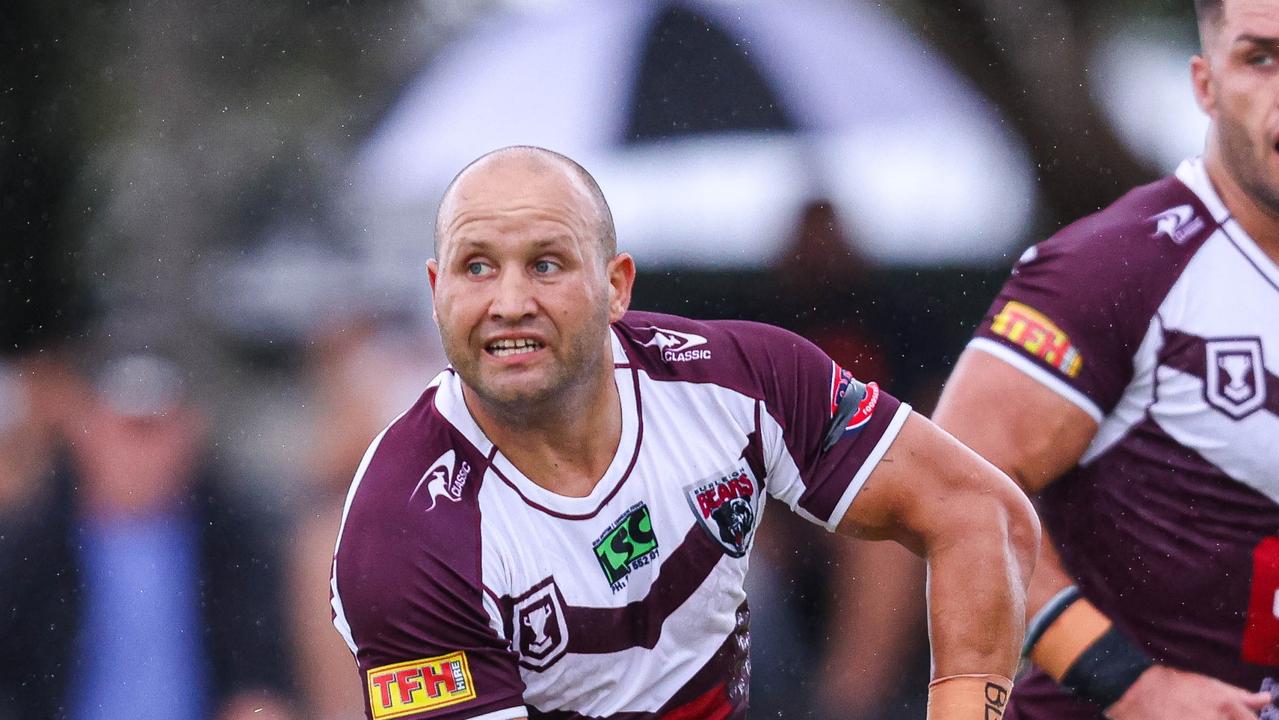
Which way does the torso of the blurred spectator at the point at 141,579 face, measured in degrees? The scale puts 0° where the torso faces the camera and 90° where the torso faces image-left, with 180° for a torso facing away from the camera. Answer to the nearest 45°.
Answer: approximately 0°

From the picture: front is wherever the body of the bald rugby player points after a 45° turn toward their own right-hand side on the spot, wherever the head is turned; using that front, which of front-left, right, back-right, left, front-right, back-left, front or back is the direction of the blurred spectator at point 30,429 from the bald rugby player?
right

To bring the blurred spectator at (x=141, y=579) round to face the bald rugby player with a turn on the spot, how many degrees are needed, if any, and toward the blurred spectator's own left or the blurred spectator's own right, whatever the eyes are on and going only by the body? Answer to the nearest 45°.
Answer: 0° — they already face them

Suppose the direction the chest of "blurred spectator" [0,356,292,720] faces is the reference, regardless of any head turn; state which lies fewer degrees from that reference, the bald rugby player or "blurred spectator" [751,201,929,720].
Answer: the bald rugby player

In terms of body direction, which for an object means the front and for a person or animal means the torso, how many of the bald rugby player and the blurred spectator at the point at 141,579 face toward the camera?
2

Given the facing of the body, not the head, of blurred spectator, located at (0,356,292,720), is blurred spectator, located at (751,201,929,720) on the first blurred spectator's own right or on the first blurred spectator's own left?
on the first blurred spectator's own left

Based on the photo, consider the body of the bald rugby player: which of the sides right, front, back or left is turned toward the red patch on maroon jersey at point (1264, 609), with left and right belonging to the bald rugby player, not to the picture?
left

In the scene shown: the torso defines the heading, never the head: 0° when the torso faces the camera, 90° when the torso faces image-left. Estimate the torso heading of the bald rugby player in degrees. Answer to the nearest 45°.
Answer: approximately 0°
